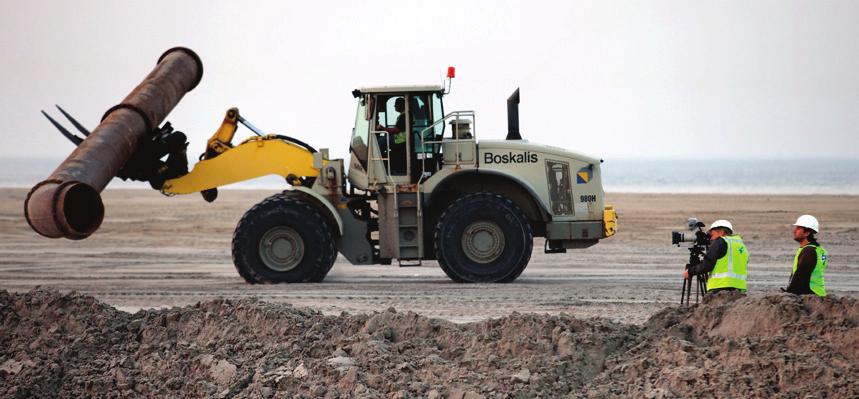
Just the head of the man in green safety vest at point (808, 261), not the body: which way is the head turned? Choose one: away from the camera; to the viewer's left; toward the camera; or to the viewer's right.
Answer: to the viewer's left

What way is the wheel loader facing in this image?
to the viewer's left

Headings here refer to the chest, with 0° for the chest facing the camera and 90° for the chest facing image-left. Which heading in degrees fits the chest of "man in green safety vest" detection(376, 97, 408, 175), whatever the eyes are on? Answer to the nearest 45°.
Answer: approximately 90°

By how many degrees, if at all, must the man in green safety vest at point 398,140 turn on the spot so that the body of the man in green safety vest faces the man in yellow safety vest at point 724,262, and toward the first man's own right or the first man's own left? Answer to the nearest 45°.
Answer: approximately 135° to the first man's own left

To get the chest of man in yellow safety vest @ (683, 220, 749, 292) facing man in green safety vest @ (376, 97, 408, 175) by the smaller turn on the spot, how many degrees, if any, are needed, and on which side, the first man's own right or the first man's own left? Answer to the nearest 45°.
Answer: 0° — they already face them

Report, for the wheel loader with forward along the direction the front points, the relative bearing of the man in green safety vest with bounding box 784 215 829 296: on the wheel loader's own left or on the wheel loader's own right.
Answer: on the wheel loader's own left

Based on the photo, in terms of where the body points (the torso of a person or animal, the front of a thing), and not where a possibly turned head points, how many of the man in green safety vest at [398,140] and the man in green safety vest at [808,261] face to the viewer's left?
2

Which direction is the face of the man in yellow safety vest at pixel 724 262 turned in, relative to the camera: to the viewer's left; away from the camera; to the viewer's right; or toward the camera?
to the viewer's left

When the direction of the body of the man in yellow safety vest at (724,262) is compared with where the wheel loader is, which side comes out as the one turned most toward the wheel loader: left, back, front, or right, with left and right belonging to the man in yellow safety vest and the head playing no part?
front

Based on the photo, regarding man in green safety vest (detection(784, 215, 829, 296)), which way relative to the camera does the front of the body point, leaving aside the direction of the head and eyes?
to the viewer's left

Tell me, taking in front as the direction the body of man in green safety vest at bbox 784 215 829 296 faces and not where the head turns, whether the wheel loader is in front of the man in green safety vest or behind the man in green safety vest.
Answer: in front

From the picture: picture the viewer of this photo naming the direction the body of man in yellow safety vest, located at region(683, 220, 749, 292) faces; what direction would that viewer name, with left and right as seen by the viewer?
facing away from the viewer and to the left of the viewer

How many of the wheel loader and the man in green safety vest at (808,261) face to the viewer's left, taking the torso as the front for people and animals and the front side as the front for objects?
2
